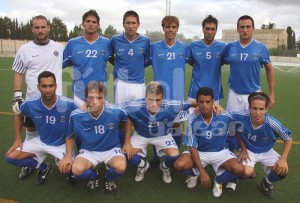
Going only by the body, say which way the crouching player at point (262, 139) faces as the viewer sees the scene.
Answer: toward the camera

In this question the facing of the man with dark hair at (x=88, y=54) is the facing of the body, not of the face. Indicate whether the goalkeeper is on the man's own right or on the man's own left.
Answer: on the man's own right

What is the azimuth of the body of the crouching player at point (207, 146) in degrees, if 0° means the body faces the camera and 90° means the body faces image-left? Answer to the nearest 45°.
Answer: approximately 0°

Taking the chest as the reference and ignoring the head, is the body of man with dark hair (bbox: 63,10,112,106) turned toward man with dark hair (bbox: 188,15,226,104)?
no

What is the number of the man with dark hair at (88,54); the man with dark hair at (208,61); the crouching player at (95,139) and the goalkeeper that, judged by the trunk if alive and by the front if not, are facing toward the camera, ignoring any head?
4

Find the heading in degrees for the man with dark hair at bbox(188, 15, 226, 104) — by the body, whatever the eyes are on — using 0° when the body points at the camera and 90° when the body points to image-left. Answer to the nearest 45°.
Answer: approximately 0°

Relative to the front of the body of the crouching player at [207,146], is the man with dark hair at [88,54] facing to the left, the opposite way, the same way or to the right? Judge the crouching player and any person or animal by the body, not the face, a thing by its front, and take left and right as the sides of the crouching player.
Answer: the same way

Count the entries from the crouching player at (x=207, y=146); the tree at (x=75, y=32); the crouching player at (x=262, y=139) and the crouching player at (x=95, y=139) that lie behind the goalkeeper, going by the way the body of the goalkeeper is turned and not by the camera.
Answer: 1

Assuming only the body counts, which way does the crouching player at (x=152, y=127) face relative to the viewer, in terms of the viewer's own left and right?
facing the viewer

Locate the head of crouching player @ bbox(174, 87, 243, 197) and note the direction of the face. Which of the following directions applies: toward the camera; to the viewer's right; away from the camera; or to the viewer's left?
toward the camera

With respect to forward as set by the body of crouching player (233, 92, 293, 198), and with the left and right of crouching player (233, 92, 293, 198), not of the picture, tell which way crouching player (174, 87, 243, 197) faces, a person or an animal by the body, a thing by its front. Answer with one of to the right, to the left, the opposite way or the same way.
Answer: the same way

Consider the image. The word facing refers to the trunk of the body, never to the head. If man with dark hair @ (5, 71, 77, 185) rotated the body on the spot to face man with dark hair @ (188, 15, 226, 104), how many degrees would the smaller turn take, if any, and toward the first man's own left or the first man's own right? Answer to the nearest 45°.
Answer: approximately 90° to the first man's own left

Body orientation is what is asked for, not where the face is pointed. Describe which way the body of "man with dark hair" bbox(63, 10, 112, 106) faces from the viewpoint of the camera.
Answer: toward the camera

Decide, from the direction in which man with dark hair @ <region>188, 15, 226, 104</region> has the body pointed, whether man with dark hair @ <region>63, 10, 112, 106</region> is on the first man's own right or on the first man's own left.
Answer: on the first man's own right

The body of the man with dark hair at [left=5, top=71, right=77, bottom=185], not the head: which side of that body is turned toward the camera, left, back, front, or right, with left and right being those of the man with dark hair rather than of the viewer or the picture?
front

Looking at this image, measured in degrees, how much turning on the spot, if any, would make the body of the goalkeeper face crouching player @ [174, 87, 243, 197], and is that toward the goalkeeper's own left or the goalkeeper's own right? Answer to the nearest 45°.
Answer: approximately 45° to the goalkeeper's own left

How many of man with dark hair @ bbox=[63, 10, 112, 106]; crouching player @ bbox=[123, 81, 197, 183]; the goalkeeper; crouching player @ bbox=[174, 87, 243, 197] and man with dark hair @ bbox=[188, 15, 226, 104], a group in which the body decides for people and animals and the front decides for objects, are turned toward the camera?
5

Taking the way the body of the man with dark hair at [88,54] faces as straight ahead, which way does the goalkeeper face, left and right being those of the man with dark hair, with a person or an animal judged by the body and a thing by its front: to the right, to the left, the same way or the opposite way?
the same way

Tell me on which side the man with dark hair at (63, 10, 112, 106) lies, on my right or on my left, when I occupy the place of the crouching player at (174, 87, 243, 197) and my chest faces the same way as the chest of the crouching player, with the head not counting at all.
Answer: on my right

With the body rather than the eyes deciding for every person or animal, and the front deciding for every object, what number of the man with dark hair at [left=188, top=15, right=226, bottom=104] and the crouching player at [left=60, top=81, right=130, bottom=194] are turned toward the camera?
2
